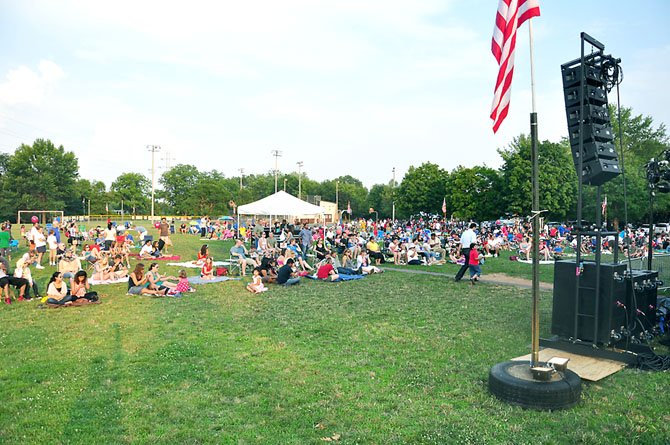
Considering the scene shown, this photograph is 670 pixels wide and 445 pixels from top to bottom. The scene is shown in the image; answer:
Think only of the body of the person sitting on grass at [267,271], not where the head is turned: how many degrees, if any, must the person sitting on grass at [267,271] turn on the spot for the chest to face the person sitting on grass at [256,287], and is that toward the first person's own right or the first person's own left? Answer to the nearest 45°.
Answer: approximately 45° to the first person's own right

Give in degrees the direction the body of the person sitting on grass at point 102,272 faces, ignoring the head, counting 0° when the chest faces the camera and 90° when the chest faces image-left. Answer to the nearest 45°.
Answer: approximately 315°

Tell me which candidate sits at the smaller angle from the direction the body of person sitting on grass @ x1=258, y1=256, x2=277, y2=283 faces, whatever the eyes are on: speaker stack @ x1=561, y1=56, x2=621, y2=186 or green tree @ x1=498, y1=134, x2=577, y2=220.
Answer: the speaker stack

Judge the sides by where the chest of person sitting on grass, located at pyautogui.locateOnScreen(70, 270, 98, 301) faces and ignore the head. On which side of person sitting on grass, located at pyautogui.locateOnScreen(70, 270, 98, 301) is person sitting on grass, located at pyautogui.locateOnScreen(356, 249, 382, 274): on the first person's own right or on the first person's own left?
on the first person's own left

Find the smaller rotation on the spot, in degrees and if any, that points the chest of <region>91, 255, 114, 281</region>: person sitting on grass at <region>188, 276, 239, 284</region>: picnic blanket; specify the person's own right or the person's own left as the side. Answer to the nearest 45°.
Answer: approximately 45° to the person's own left

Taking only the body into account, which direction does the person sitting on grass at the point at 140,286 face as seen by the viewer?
to the viewer's right

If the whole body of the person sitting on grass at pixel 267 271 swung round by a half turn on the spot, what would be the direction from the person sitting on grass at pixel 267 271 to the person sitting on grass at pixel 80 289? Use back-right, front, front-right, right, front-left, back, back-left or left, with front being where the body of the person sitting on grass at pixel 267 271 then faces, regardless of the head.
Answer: left

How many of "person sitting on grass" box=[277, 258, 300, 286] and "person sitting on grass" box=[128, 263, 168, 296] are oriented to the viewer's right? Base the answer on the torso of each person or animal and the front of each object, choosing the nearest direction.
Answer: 2

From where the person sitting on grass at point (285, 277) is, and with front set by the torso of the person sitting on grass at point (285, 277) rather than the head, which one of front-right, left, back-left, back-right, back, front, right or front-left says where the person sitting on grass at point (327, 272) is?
front-left

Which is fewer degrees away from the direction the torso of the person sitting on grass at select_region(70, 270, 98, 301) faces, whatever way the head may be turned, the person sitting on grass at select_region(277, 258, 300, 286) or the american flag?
the american flag

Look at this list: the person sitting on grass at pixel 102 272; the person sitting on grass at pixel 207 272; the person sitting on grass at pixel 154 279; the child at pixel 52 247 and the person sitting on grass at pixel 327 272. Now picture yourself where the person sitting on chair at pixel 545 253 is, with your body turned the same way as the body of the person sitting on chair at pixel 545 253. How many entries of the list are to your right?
5

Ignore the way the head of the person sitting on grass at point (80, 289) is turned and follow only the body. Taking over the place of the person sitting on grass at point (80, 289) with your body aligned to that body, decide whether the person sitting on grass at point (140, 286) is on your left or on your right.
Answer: on your left

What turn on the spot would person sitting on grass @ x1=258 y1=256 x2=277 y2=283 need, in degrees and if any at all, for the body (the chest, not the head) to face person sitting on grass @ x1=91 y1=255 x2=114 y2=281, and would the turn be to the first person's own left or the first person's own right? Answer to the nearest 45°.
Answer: approximately 135° to the first person's own right

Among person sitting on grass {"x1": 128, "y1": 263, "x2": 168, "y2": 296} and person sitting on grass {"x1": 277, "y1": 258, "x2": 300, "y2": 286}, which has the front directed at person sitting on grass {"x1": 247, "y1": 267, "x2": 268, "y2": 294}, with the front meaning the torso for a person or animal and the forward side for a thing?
person sitting on grass {"x1": 128, "y1": 263, "x2": 168, "y2": 296}

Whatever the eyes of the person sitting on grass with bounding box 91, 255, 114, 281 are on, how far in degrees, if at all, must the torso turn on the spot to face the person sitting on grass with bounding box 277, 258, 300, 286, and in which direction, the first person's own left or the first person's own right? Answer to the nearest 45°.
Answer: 0° — they already face them

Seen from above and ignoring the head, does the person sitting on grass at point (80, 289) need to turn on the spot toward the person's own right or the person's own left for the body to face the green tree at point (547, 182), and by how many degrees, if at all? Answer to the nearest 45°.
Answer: approximately 90° to the person's own left

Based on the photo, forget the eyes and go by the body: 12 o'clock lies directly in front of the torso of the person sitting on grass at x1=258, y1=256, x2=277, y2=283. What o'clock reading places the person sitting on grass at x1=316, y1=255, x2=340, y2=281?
the person sitting on grass at x1=316, y1=255, x2=340, y2=281 is roughly at 10 o'clock from the person sitting on grass at x1=258, y1=256, x2=277, y2=283.

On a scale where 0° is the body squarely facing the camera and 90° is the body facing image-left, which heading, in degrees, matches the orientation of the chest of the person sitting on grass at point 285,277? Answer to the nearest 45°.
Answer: approximately 270°

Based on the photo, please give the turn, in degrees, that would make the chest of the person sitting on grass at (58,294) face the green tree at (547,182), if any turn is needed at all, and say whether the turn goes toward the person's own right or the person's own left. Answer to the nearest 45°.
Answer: approximately 90° to the person's own left
